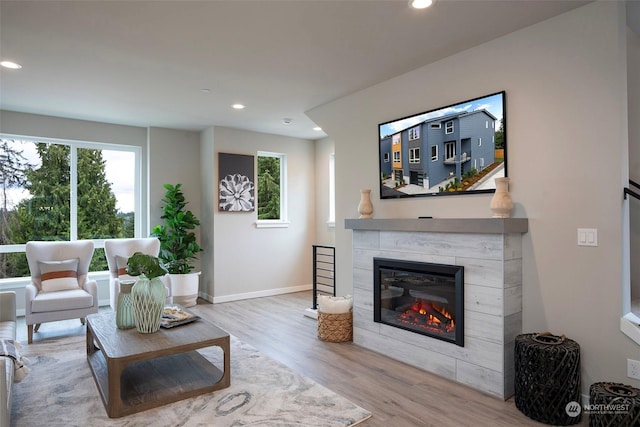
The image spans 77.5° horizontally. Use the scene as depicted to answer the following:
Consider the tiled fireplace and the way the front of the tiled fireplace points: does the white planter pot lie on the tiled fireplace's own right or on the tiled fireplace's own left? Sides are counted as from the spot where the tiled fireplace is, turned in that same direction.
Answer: on the tiled fireplace's own right

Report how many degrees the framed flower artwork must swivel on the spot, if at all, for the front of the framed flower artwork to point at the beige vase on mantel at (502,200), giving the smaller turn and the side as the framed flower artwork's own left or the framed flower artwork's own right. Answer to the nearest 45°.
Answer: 0° — it already faces it

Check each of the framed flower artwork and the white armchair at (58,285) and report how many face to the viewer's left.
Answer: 0

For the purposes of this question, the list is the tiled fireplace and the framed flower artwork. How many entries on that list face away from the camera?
0

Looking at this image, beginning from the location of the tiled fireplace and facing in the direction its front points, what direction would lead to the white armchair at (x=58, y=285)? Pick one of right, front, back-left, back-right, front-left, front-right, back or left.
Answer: front-right

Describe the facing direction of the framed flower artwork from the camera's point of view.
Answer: facing the viewer and to the right of the viewer

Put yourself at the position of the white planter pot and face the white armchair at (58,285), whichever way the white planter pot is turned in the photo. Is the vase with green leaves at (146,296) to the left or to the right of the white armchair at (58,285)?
left

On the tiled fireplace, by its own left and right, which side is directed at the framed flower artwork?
right

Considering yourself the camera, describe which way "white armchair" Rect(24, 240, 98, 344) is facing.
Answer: facing the viewer

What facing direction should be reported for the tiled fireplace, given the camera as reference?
facing the viewer and to the left of the viewer

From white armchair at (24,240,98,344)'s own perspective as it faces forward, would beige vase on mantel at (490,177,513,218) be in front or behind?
in front

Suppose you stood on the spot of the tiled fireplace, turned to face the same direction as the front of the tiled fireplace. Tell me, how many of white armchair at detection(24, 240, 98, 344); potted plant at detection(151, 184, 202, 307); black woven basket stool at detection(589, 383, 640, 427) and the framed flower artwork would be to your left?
1

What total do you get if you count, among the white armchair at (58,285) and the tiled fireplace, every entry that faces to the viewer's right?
0
